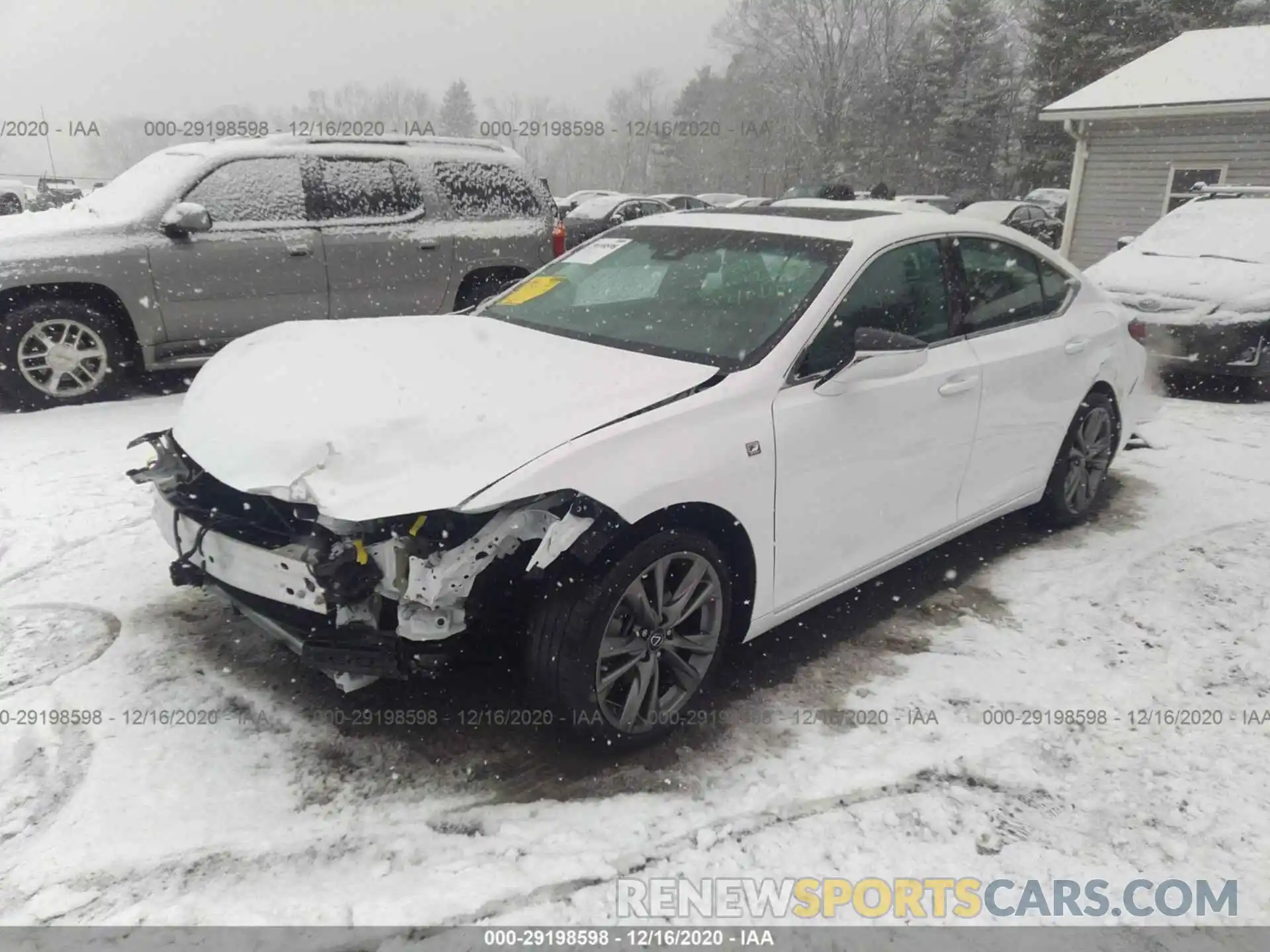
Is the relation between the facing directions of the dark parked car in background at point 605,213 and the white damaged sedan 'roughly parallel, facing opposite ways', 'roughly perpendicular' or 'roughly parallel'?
roughly parallel

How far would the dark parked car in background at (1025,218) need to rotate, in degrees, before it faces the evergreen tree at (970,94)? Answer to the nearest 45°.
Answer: approximately 135° to its right

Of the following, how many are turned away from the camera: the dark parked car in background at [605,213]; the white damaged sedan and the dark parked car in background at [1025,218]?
0

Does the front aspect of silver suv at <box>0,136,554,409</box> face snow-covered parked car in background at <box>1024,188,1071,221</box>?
no

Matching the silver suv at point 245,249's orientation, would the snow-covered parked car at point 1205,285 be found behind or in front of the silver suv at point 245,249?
behind

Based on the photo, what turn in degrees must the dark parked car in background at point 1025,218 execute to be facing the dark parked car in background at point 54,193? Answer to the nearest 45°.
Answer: approximately 45° to its right

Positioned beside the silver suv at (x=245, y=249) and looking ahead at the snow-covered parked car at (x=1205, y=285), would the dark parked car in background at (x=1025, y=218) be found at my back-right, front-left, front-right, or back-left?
front-left

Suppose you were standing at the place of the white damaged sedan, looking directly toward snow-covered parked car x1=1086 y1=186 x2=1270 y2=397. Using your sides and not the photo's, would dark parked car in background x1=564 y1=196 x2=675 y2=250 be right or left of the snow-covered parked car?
left

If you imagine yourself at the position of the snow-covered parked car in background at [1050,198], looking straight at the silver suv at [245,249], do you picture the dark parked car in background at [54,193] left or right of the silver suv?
right

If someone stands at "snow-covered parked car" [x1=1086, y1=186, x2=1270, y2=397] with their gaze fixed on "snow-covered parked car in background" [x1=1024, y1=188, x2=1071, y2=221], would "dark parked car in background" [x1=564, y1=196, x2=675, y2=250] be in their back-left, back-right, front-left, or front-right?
front-left

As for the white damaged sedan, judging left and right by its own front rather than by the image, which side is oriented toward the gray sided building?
back

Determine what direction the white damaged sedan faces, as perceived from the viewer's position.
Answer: facing the viewer and to the left of the viewer

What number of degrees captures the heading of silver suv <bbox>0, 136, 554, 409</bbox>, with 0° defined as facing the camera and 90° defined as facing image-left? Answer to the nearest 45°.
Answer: approximately 90°

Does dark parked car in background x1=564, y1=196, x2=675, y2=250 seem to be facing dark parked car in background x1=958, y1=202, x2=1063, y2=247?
no

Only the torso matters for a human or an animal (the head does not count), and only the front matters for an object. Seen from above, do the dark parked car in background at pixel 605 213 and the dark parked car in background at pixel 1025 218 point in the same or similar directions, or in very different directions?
same or similar directions
